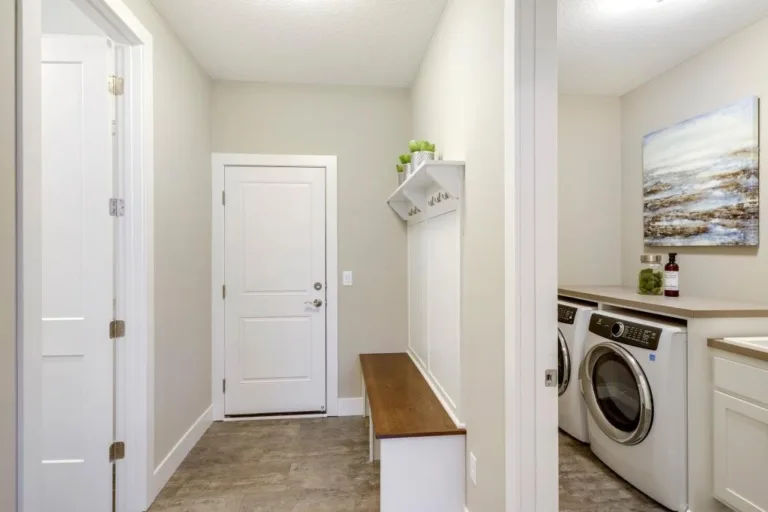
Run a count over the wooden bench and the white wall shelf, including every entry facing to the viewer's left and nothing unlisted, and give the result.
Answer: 2

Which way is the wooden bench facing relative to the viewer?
to the viewer's left

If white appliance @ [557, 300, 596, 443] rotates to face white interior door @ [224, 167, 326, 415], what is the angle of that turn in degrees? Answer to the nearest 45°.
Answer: approximately 45° to its right

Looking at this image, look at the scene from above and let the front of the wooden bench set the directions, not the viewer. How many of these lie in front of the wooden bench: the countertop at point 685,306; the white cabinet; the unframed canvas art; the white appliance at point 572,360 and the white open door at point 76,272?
1

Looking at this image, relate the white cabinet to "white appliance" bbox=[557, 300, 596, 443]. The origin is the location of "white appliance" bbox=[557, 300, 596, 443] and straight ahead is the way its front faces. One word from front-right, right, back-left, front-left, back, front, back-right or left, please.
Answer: left

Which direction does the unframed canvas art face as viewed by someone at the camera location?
facing the viewer and to the left of the viewer

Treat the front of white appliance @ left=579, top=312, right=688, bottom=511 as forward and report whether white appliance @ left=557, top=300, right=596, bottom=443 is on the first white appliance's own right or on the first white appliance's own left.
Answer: on the first white appliance's own right

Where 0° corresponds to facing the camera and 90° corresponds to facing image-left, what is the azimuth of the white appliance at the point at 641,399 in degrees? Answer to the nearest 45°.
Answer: approximately 45°

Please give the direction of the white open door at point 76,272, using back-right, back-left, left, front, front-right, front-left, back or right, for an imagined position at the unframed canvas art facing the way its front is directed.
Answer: front

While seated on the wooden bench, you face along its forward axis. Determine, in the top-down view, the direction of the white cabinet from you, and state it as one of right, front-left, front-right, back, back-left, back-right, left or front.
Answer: back

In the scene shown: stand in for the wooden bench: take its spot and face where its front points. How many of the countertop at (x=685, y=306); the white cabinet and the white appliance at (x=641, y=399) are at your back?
3

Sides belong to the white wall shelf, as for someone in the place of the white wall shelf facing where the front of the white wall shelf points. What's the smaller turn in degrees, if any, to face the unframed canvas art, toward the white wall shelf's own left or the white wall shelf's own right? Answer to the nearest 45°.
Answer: approximately 135° to the white wall shelf's own right
